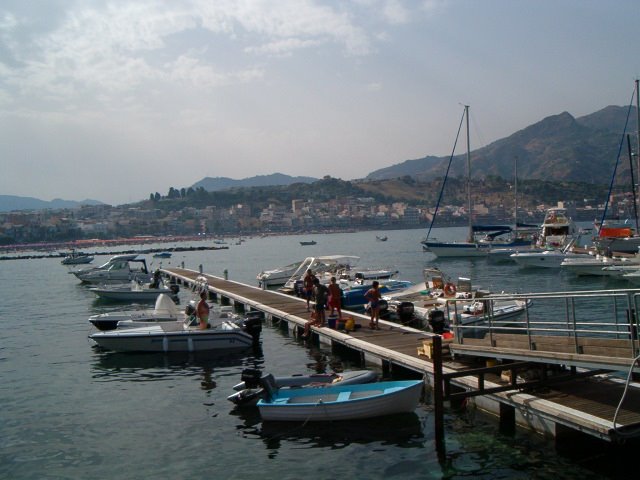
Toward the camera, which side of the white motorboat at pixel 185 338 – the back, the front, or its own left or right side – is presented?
left

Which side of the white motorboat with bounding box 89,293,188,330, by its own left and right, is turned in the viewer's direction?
left

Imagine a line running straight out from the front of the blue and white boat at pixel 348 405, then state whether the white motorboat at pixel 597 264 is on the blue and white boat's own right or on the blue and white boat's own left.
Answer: on the blue and white boat's own left

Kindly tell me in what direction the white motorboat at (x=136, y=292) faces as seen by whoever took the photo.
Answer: facing to the left of the viewer

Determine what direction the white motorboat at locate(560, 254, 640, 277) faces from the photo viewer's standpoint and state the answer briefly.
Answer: facing to the left of the viewer

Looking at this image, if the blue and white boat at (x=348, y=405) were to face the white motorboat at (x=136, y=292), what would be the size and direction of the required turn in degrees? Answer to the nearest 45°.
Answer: approximately 135° to its left

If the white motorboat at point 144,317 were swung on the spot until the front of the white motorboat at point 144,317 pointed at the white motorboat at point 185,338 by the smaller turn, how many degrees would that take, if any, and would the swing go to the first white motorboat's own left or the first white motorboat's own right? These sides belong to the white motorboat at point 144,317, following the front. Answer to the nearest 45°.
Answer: approximately 90° to the first white motorboat's own left

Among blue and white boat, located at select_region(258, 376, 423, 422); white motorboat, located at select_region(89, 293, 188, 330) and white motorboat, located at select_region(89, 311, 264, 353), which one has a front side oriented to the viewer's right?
the blue and white boat

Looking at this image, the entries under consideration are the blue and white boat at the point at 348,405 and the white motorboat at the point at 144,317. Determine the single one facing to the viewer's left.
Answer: the white motorboat

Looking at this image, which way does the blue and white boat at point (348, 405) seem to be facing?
to the viewer's right
